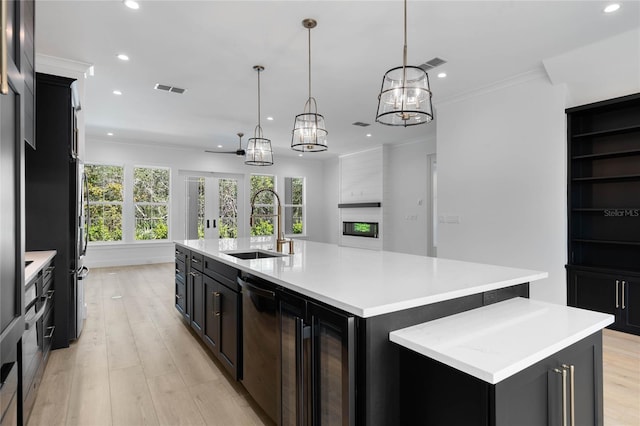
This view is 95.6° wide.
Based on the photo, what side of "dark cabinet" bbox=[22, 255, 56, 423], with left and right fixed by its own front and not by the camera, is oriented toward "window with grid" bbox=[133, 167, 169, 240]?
left

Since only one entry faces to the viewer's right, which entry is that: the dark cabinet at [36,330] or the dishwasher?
the dark cabinet

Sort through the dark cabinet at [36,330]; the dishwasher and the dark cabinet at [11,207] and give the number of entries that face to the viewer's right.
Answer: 2

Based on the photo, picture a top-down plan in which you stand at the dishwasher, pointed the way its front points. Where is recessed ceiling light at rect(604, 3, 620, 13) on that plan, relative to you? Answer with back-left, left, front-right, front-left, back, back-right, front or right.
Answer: back-left

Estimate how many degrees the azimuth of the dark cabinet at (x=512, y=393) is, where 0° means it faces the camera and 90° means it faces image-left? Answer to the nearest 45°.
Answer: approximately 315°

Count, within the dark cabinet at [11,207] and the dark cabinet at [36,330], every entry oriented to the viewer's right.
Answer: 2

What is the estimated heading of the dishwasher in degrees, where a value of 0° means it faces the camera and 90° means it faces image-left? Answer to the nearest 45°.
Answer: approximately 45°

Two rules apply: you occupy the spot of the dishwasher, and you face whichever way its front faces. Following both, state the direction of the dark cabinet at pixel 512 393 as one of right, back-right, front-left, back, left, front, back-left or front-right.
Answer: left

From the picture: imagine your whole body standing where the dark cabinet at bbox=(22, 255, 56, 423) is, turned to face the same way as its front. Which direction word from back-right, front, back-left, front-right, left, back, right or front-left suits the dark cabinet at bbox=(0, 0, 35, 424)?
right

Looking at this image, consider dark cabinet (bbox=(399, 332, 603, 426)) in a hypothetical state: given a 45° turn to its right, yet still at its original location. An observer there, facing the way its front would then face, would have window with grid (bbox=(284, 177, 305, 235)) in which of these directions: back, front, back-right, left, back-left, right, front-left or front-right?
back-right

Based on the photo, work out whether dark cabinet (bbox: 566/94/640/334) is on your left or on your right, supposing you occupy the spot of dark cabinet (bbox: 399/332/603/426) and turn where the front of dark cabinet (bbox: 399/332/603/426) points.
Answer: on your left

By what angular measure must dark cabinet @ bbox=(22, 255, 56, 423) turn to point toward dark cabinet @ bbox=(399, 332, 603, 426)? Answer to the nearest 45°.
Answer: approximately 45° to its right

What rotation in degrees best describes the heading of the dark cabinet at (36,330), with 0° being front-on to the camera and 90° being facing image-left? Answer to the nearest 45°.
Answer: approximately 270°

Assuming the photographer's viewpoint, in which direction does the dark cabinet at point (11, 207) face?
facing to the right of the viewer

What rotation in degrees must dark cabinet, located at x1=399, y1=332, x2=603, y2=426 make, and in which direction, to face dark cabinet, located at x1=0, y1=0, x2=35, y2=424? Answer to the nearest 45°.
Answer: approximately 90° to its right
